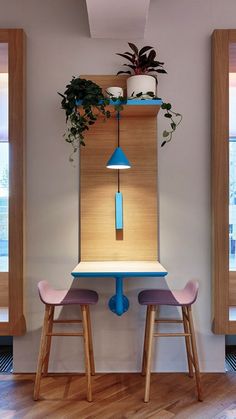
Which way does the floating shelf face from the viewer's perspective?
toward the camera

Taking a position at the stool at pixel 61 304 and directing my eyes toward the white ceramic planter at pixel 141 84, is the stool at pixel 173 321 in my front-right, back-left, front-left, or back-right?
front-right
